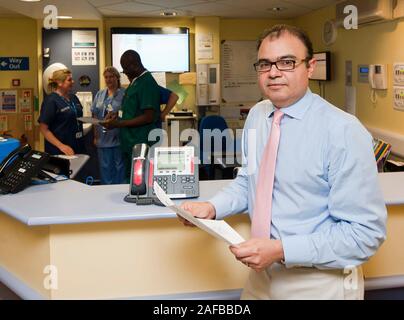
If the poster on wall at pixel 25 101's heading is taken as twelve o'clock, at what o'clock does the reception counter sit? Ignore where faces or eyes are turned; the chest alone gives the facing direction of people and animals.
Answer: The reception counter is roughly at 12 o'clock from the poster on wall.

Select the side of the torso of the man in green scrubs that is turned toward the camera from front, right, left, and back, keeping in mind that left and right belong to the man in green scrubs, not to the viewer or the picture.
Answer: left

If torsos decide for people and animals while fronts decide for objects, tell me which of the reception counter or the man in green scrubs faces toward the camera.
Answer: the reception counter

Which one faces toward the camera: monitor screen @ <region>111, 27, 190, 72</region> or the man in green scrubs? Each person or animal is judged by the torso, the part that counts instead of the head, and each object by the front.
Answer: the monitor screen

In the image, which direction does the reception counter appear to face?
toward the camera

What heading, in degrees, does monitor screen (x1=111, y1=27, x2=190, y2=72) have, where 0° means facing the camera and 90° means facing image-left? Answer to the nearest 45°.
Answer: approximately 0°

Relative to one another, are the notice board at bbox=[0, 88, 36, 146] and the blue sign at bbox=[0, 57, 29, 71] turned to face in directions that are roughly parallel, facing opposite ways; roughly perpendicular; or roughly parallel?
roughly parallel

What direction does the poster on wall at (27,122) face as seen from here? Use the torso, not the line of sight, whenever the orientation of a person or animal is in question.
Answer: toward the camera

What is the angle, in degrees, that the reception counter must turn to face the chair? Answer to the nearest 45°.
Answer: approximately 180°

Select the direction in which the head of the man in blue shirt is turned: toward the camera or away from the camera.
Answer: toward the camera

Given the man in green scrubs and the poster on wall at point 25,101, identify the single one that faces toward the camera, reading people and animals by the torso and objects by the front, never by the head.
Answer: the poster on wall
